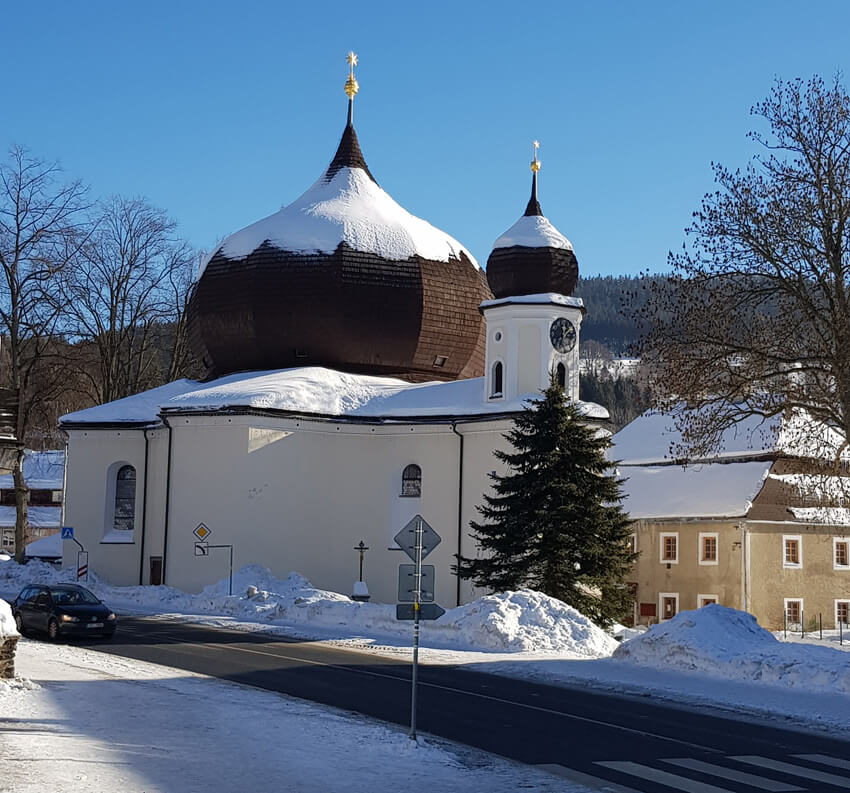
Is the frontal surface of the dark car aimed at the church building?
no

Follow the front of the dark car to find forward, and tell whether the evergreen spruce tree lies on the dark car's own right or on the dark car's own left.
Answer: on the dark car's own left

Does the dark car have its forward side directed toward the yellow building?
no

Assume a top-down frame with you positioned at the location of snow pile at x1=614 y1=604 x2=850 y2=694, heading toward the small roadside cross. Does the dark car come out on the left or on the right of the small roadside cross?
left

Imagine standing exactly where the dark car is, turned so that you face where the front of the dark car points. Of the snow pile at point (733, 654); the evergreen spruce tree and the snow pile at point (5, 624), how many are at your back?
0

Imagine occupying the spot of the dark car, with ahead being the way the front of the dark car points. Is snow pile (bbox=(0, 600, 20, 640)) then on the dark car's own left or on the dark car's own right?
on the dark car's own right

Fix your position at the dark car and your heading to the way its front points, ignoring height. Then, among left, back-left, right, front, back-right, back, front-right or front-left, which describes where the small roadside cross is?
left

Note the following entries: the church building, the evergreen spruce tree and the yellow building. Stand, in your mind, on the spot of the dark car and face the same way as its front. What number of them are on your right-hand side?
0

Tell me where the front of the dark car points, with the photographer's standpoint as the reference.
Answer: facing the viewer and to the right of the viewer
